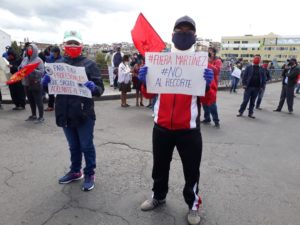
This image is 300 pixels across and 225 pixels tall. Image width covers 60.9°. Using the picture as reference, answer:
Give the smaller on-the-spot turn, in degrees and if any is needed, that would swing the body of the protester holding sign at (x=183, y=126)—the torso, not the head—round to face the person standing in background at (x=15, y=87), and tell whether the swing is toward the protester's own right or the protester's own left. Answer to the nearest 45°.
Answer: approximately 135° to the protester's own right

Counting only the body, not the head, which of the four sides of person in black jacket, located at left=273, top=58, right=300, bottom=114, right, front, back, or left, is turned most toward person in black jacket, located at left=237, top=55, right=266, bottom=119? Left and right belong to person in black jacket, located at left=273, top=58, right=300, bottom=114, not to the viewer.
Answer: front

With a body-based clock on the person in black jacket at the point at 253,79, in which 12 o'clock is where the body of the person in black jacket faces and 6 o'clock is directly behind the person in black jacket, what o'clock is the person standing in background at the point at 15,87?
The person standing in background is roughly at 2 o'clock from the person in black jacket.

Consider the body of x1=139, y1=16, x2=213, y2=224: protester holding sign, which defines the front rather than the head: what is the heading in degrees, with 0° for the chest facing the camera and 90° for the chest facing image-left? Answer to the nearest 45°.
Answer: approximately 0°

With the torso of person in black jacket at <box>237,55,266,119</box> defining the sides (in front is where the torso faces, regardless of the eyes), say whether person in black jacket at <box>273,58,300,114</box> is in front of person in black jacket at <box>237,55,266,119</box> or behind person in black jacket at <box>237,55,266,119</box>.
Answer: behind

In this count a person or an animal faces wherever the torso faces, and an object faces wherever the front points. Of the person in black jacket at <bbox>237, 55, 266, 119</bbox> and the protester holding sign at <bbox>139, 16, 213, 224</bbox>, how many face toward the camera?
2

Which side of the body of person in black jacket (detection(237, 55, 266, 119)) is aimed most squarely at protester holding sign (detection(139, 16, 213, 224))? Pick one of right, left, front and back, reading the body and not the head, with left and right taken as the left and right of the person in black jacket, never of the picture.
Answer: front

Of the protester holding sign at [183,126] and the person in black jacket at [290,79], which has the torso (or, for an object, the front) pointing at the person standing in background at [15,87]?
the person in black jacket

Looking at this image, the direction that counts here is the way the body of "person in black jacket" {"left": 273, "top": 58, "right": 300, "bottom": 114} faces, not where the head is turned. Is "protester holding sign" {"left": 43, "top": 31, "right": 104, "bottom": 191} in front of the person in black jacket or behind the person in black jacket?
in front

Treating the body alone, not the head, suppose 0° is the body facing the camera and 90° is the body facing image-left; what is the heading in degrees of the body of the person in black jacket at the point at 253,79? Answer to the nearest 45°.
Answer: approximately 0°
